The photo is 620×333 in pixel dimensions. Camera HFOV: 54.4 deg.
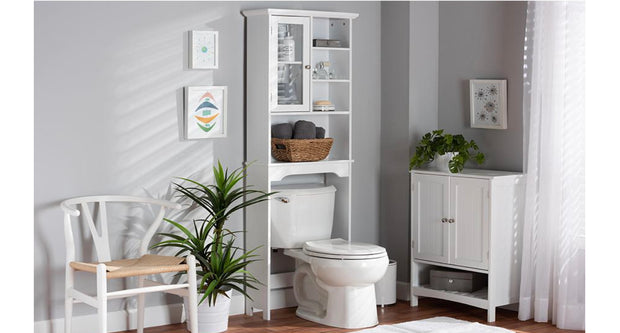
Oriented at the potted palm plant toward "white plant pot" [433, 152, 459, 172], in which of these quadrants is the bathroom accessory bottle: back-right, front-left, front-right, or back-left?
front-left

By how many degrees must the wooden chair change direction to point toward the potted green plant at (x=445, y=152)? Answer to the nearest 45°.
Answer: approximately 45° to its left

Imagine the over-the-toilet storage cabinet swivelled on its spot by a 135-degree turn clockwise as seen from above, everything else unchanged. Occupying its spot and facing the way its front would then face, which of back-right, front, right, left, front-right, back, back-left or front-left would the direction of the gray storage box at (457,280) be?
back

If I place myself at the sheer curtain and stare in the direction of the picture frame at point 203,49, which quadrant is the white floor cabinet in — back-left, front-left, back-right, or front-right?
front-right

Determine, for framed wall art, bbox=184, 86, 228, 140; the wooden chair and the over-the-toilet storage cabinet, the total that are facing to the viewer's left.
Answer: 0

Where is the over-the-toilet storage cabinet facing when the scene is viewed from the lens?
facing the viewer and to the right of the viewer

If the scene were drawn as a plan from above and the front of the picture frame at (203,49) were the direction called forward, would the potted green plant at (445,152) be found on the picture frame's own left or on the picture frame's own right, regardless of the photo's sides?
on the picture frame's own left

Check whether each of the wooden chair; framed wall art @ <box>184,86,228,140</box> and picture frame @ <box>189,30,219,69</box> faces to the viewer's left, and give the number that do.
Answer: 0

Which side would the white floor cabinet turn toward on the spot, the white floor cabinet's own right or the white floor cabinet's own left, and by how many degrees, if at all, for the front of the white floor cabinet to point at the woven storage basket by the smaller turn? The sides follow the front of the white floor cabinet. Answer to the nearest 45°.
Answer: approximately 45° to the white floor cabinet's own right

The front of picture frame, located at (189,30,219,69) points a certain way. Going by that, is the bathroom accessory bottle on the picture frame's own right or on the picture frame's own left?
on the picture frame's own left

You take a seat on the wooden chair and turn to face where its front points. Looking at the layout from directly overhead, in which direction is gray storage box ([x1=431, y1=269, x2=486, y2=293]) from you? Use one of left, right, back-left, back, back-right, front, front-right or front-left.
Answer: front-left

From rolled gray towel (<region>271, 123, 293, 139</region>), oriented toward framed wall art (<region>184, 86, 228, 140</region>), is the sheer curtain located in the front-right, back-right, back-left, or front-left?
back-left
